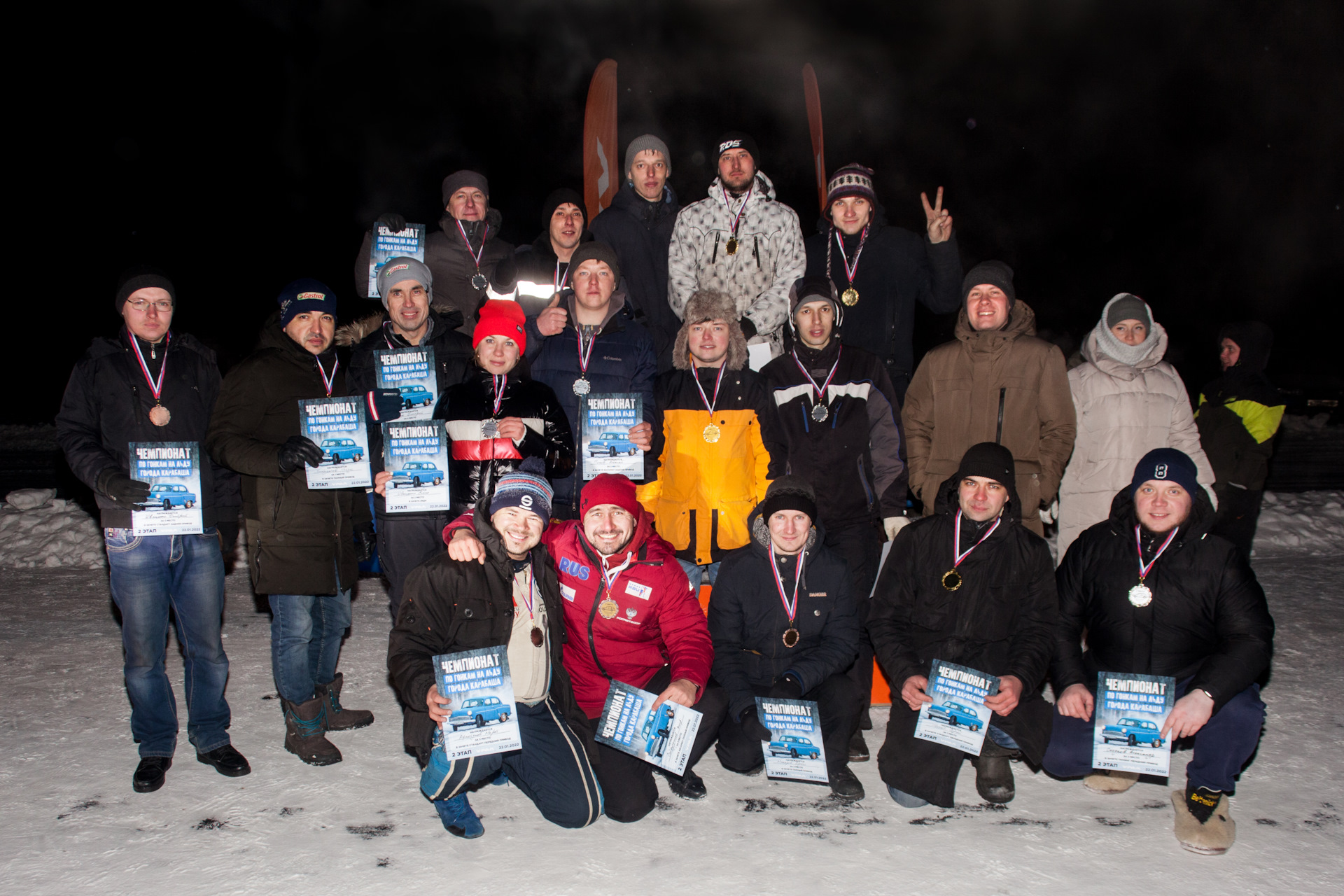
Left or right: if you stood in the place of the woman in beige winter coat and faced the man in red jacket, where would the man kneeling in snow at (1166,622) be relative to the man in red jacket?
left

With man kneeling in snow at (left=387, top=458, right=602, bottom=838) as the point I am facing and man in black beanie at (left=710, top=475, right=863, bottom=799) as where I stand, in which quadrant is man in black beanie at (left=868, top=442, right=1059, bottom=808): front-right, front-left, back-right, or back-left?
back-left

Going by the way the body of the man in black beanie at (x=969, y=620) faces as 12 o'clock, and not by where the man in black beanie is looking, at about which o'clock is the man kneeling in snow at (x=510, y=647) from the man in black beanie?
The man kneeling in snow is roughly at 2 o'clock from the man in black beanie.

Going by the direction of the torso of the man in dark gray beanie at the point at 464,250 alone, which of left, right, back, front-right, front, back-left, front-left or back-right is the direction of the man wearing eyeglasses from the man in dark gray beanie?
front-right

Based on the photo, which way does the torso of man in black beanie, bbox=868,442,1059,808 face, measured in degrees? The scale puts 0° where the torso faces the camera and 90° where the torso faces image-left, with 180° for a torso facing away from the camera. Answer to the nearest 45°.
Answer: approximately 0°

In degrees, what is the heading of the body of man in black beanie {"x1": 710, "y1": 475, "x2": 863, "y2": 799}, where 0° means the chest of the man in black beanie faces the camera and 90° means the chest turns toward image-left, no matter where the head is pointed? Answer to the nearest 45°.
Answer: approximately 0°

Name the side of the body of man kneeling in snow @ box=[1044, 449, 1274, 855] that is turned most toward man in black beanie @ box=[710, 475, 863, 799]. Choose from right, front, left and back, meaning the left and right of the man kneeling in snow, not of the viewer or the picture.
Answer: right

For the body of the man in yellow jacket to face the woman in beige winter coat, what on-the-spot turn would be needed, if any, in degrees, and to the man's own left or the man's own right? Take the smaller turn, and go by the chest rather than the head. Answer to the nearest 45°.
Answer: approximately 90° to the man's own left

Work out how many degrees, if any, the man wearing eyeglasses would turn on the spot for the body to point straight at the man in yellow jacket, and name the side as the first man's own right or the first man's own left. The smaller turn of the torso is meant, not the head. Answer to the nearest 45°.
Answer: approximately 90° to the first man's own left
